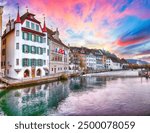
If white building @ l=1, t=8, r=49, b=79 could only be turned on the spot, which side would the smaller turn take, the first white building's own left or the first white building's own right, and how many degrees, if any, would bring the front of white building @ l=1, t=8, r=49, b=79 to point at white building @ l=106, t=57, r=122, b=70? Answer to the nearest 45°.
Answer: approximately 45° to the first white building's own left

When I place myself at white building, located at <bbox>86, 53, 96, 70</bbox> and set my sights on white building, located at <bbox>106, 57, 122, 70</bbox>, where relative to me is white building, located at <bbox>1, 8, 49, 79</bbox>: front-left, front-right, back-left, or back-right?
back-right

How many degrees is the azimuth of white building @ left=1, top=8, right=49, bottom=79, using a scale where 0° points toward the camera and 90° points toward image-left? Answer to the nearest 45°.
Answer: approximately 315°

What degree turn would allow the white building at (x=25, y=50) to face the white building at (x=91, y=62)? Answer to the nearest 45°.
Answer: approximately 45° to its left

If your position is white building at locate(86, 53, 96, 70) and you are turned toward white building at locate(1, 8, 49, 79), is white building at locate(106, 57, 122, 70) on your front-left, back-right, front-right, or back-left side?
back-left
